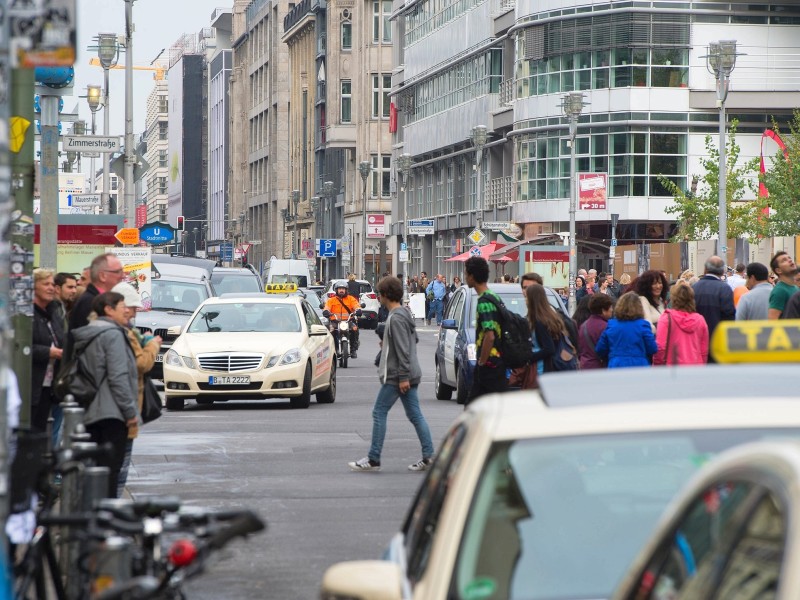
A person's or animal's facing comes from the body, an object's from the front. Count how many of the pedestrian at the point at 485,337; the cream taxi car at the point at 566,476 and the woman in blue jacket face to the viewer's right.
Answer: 0

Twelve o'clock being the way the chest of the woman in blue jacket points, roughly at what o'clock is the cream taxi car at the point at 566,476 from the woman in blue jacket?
The cream taxi car is roughly at 6 o'clock from the woman in blue jacket.

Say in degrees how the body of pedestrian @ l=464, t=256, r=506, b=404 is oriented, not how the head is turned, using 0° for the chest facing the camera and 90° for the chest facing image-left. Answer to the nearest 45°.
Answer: approximately 90°

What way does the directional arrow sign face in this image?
toward the camera

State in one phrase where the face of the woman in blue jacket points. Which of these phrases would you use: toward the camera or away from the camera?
away from the camera

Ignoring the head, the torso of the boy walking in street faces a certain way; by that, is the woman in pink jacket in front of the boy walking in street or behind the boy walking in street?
behind

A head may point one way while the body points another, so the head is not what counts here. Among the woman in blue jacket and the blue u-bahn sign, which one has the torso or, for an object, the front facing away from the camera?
the woman in blue jacket

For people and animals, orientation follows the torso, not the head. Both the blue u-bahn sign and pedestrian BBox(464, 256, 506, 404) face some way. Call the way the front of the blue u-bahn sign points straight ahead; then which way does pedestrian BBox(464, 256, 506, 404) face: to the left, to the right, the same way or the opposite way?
to the right

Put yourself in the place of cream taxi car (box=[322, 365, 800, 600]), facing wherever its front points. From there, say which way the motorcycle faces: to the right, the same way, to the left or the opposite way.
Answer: the same way
